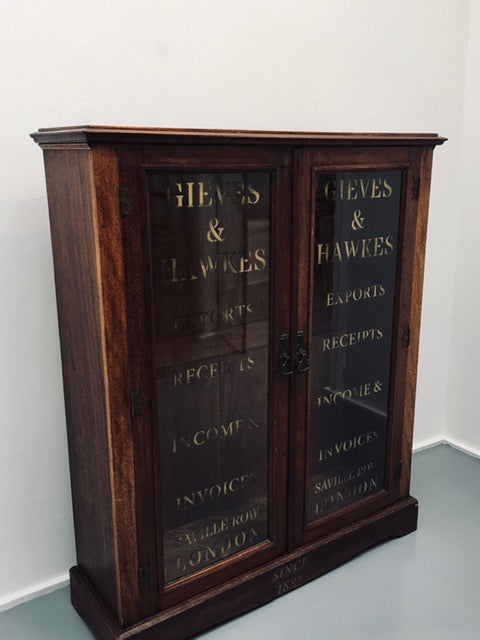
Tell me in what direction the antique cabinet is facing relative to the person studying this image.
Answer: facing the viewer and to the right of the viewer
